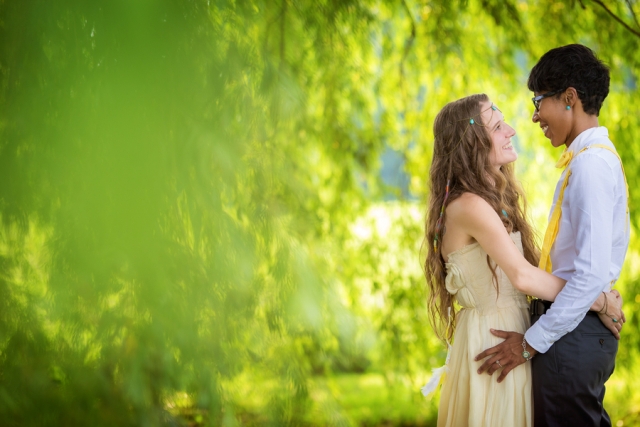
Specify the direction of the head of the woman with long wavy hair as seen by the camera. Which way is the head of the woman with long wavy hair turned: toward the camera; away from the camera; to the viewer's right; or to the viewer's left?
to the viewer's right

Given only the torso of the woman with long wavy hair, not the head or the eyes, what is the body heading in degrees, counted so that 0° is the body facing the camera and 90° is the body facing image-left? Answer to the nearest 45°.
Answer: approximately 270°
